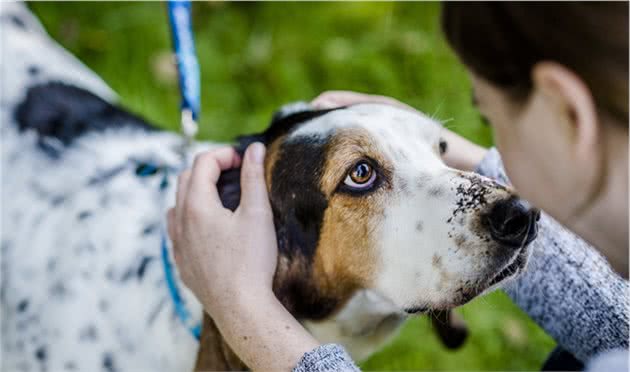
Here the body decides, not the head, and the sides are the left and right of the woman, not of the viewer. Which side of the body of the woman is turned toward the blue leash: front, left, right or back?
front

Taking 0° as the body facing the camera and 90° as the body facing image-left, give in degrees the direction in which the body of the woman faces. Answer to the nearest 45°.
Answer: approximately 135°

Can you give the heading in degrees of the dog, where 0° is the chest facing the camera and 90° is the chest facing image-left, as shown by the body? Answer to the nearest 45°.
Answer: approximately 270°
